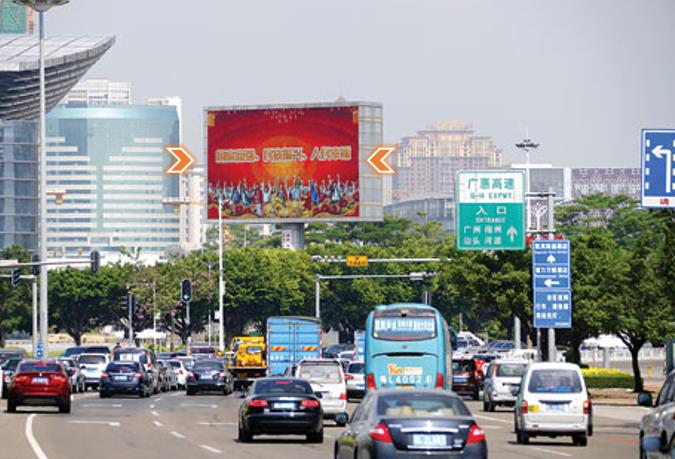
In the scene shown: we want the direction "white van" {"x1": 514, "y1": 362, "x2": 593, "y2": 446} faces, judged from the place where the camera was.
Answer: facing away from the viewer

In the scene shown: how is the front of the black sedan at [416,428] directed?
away from the camera

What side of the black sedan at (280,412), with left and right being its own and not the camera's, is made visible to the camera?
back

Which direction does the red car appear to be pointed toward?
away from the camera

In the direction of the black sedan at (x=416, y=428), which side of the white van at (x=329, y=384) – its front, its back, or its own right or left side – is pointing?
back

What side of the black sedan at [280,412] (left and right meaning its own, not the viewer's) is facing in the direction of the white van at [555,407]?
right

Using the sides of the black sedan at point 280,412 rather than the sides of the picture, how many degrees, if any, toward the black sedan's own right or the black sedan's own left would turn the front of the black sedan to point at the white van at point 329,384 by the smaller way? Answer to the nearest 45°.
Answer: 0° — it already faces it

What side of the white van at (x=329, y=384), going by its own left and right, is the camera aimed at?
back

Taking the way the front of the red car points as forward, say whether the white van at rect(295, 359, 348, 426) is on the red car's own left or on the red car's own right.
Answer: on the red car's own right
